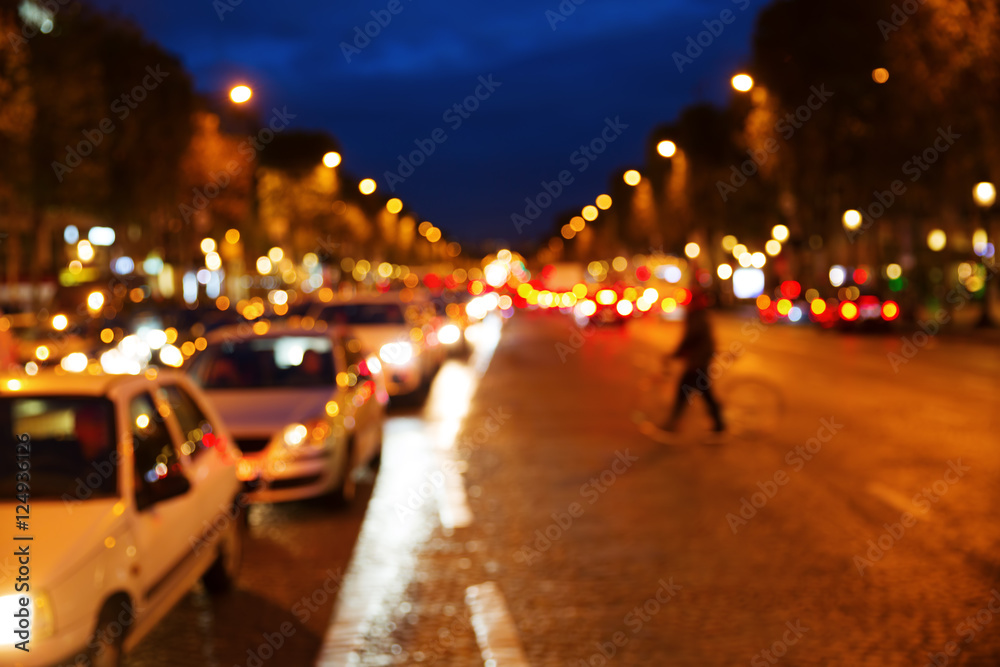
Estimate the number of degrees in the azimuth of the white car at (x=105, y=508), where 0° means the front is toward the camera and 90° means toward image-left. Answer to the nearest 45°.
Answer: approximately 45°

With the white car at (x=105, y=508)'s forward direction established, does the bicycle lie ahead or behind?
behind

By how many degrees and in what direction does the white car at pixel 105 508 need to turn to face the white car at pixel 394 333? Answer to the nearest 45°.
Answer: approximately 135° to its right

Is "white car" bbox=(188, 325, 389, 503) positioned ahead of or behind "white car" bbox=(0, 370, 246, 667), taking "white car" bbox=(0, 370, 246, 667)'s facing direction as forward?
behind
